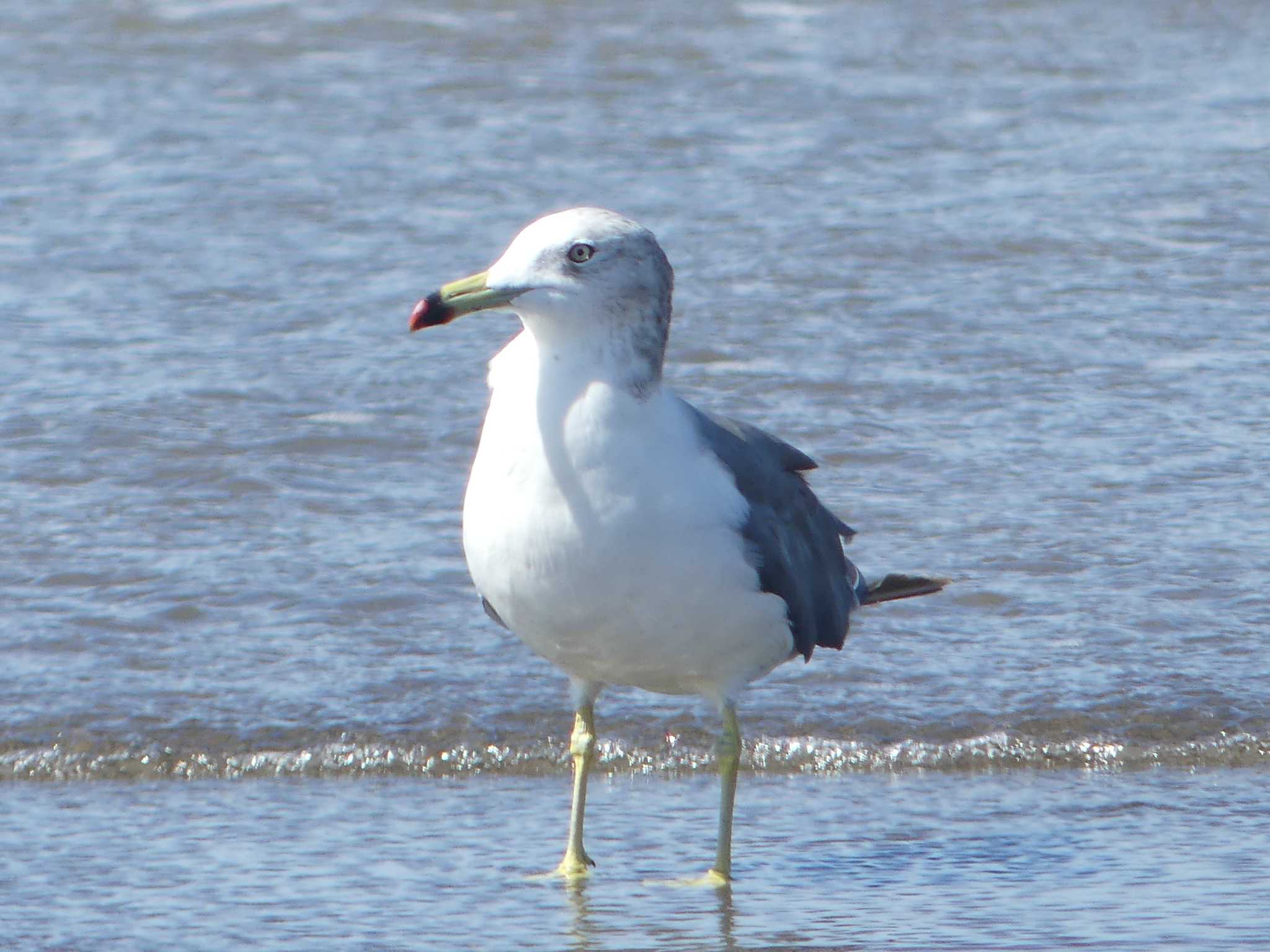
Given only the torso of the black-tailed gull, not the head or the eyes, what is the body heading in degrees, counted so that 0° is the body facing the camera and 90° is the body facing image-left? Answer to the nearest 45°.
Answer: approximately 45°
